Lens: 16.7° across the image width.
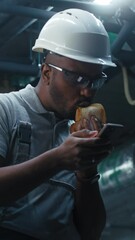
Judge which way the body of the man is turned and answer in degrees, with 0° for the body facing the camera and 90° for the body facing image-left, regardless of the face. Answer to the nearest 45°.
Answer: approximately 315°
